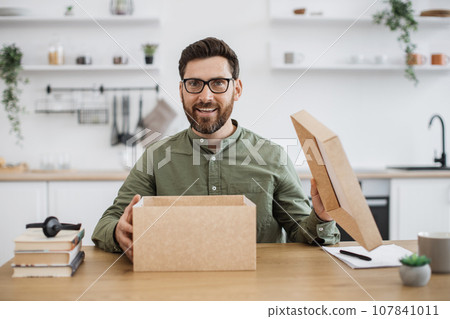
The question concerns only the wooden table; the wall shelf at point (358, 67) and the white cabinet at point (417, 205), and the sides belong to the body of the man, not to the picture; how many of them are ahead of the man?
1

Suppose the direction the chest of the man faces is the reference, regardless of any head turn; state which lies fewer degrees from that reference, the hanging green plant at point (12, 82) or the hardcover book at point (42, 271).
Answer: the hardcover book

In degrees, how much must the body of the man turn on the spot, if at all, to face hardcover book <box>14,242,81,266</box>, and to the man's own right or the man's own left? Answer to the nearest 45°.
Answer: approximately 45° to the man's own right

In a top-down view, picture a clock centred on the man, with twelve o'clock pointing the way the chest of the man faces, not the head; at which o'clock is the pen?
The pen is roughly at 11 o'clock from the man.

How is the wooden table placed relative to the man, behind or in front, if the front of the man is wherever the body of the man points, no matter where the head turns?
in front

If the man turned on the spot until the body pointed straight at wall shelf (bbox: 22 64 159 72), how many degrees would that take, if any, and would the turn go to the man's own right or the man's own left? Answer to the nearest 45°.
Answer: approximately 135° to the man's own right

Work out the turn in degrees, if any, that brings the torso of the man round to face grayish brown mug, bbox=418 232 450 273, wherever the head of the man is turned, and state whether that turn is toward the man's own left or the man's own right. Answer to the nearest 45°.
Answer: approximately 45° to the man's own left

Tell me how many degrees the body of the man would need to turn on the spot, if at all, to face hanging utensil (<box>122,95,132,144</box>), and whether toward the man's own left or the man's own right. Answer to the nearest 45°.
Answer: approximately 180°

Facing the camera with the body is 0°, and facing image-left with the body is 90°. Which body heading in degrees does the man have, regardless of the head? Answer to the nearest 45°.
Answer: approximately 0°

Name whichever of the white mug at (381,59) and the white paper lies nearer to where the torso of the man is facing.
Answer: the white paper

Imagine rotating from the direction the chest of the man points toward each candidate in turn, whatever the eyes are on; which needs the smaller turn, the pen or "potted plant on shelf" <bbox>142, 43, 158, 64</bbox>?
the pen

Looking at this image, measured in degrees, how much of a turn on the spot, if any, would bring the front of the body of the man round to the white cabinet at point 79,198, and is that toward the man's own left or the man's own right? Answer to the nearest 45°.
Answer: approximately 135° to the man's own right

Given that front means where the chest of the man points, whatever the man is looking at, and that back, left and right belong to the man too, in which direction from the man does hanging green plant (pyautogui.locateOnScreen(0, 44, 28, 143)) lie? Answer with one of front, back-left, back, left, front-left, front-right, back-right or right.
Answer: back-right

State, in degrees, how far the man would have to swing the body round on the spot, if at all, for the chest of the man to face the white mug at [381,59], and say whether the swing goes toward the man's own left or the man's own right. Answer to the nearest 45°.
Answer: approximately 135° to the man's own left

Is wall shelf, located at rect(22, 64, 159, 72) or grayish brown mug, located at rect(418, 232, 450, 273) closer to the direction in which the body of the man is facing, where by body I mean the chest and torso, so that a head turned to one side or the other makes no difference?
the grayish brown mug
